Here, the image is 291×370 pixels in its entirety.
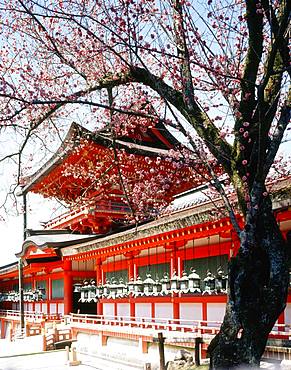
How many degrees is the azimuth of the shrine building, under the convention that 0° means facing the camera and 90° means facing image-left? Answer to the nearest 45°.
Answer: approximately 45°

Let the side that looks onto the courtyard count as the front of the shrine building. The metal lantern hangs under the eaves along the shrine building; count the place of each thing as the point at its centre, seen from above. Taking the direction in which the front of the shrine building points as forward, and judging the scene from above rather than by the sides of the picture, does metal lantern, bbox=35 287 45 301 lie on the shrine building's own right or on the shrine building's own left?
on the shrine building's own right
